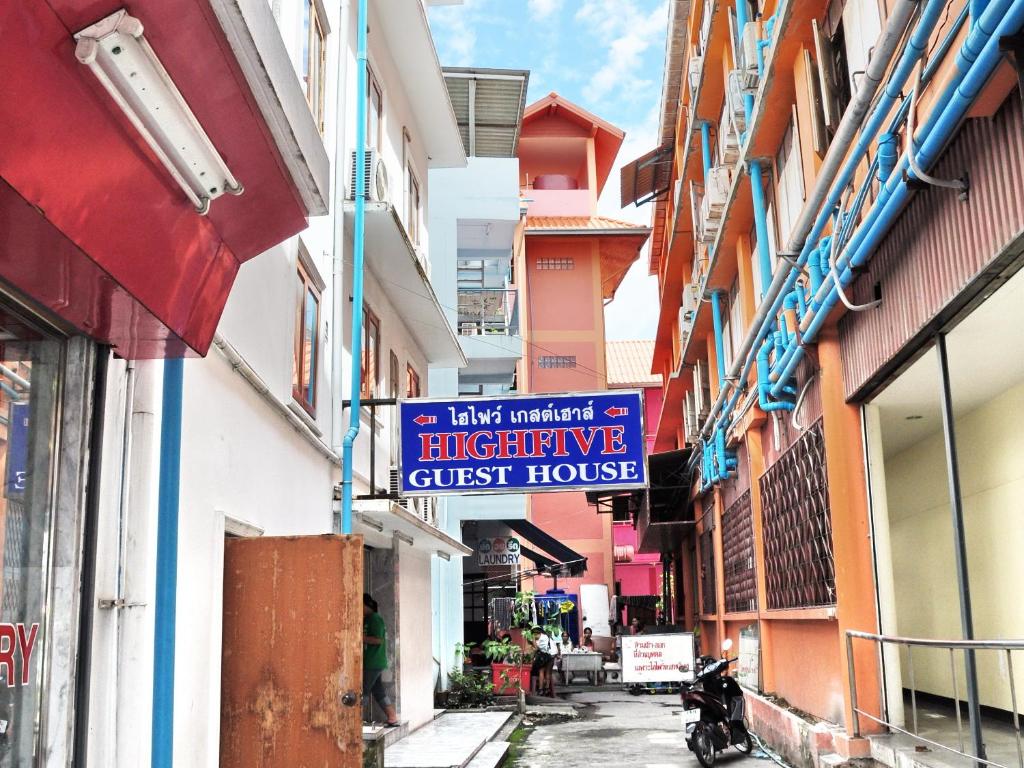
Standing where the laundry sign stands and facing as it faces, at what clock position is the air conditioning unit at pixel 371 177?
The air conditioning unit is roughly at 12 o'clock from the laundry sign.

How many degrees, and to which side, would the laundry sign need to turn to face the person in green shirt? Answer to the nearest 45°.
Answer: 0° — it already faces them

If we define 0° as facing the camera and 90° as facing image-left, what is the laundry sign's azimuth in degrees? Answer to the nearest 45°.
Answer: approximately 0°

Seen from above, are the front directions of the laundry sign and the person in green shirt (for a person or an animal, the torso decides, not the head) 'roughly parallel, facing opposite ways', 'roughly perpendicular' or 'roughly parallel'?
roughly perpendicular

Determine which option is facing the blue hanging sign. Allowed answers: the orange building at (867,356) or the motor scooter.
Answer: the orange building

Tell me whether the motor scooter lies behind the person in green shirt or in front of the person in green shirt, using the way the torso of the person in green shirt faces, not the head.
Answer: behind

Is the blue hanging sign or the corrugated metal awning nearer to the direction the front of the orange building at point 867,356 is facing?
the blue hanging sign

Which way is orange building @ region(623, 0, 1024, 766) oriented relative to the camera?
to the viewer's left

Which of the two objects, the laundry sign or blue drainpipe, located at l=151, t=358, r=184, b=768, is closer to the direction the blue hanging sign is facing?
the blue drainpipe

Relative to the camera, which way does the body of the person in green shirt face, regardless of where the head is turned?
to the viewer's left
